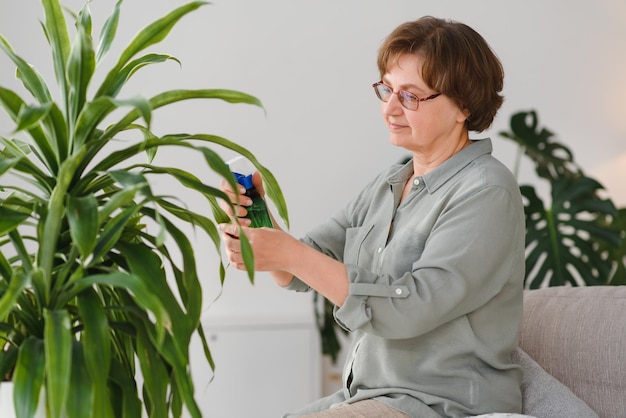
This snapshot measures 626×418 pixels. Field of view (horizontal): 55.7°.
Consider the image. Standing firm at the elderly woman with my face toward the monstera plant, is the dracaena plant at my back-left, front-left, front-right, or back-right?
back-left

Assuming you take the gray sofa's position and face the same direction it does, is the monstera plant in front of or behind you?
behind

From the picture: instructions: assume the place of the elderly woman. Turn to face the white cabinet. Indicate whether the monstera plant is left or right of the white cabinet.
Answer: right

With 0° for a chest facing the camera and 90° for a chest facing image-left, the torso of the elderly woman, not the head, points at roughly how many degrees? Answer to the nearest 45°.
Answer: approximately 45°

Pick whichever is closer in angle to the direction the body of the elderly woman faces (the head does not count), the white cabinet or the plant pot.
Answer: the plant pot

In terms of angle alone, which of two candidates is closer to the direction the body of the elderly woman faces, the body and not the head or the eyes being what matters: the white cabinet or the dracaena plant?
the dracaena plant

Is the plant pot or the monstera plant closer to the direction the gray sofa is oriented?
the plant pot

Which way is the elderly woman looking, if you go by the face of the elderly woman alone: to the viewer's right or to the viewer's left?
to the viewer's left

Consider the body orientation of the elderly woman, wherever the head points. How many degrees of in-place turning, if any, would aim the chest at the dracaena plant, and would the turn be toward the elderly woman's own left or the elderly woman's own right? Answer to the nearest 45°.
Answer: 0° — they already face it
